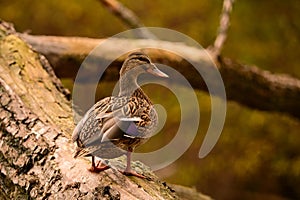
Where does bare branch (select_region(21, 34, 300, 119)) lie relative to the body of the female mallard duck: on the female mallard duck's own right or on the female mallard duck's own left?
on the female mallard duck's own left

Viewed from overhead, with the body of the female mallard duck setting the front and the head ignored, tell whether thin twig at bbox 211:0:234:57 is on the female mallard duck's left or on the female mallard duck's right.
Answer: on the female mallard duck's left

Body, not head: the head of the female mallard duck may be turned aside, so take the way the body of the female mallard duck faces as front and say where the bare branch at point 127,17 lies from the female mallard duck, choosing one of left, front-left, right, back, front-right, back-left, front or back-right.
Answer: left

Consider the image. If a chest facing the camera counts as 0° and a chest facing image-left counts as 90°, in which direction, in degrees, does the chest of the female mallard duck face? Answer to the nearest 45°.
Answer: approximately 270°
